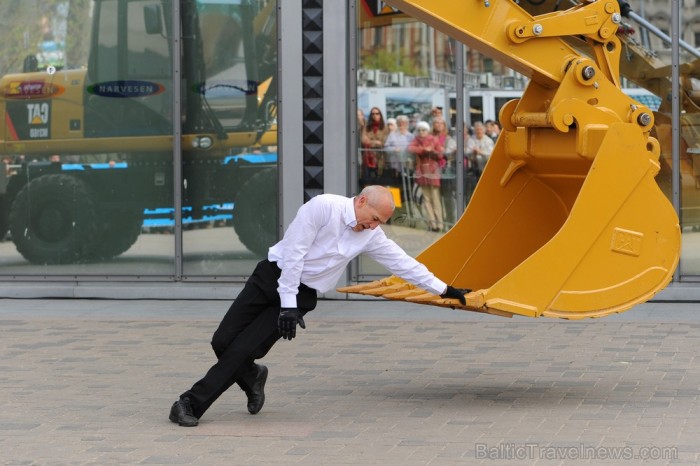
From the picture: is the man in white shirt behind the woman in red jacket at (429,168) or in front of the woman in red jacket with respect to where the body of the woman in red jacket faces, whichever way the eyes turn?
in front

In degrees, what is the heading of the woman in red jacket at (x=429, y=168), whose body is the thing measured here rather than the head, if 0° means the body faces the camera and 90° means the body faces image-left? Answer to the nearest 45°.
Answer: approximately 0°
